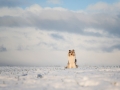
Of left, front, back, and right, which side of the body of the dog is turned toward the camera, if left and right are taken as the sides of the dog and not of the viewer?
front
